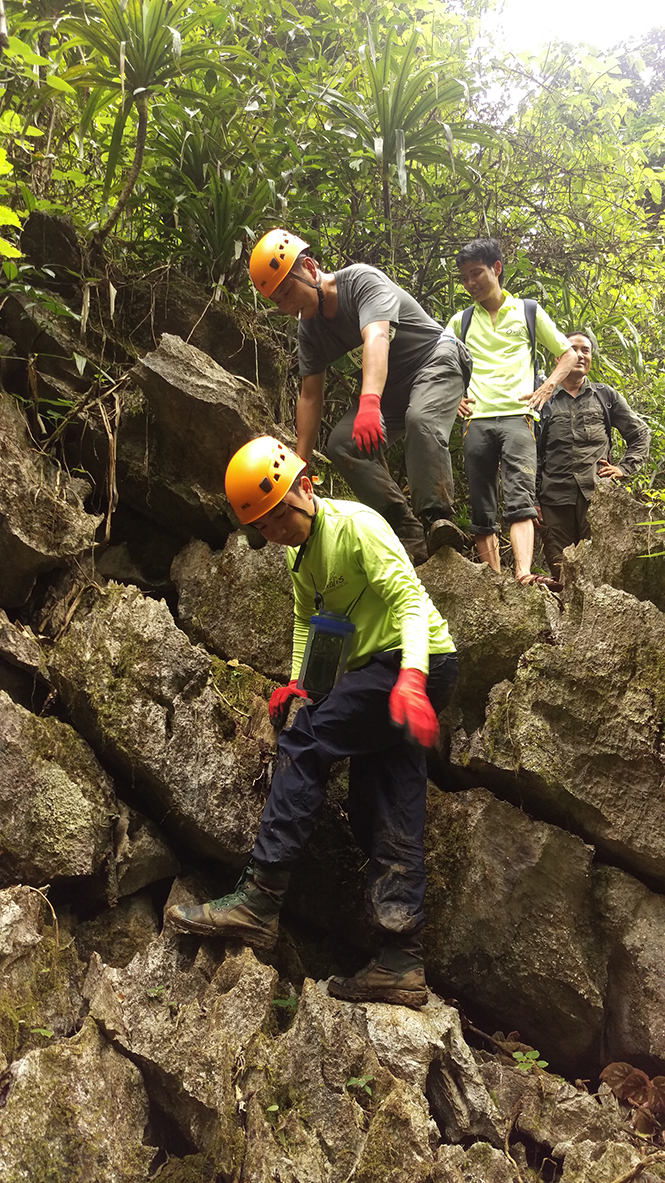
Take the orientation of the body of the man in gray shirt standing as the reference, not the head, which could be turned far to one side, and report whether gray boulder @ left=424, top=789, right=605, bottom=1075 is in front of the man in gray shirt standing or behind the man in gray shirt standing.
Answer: in front

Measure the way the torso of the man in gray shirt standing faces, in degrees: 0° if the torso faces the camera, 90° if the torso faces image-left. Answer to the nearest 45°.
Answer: approximately 0°

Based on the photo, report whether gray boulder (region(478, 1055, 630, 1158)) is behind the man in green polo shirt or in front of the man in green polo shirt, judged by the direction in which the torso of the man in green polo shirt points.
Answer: in front

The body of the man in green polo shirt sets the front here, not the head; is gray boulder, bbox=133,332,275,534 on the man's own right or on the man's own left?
on the man's own right

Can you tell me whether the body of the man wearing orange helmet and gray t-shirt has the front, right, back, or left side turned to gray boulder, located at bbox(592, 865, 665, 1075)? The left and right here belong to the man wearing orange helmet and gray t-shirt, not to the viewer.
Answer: left

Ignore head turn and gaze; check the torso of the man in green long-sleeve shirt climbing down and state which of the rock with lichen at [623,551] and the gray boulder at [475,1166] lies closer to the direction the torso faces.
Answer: the gray boulder

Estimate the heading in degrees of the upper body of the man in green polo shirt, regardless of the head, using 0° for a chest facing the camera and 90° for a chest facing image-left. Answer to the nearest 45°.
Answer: approximately 0°

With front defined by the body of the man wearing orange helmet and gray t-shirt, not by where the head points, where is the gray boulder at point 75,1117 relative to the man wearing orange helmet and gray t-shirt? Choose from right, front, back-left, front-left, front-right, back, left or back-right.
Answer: front-left
